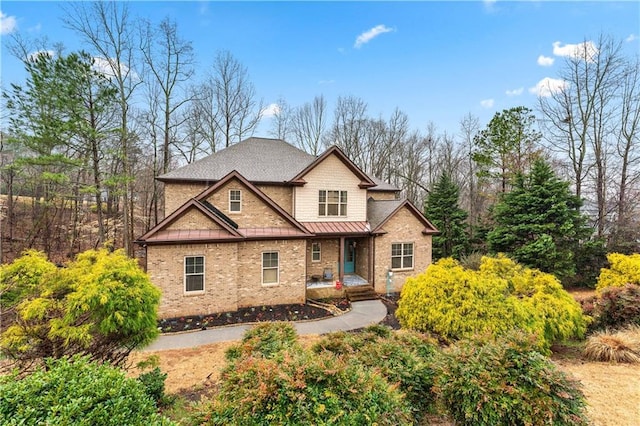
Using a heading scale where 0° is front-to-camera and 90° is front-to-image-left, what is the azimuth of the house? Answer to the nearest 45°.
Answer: approximately 0°

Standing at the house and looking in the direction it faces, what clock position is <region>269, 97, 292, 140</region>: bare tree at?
The bare tree is roughly at 6 o'clock from the house.

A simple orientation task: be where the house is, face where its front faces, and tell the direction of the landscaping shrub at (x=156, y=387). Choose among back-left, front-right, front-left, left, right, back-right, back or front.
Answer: front

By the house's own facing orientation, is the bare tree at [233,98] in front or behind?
behind

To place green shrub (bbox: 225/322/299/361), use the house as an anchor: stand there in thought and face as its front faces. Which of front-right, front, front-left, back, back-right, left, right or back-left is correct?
front
